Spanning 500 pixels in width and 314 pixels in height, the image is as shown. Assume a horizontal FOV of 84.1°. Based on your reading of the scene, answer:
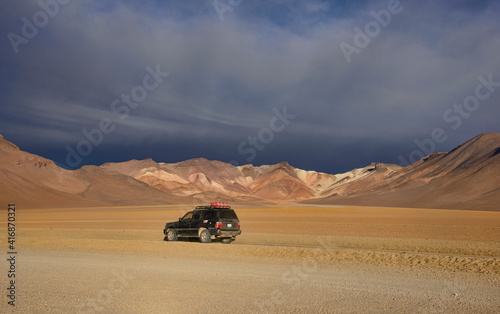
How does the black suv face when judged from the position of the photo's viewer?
facing away from the viewer and to the left of the viewer
